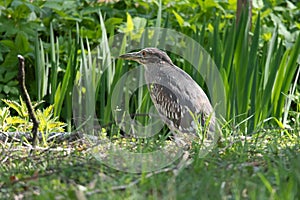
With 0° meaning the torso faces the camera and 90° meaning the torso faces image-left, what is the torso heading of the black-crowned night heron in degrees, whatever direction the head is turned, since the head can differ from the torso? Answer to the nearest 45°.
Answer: approximately 90°

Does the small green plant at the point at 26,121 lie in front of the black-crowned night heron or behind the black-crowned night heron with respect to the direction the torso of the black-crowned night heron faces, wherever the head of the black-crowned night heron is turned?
in front
